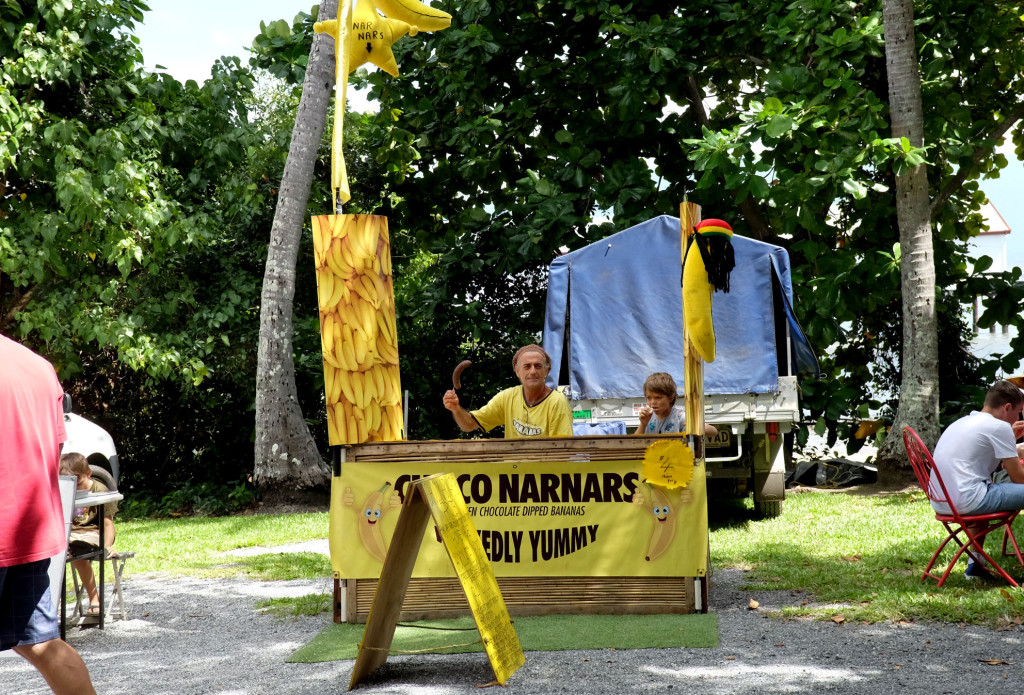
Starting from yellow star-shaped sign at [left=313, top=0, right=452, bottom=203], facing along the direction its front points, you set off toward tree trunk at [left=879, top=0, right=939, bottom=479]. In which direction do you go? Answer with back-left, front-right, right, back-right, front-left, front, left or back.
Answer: back-left

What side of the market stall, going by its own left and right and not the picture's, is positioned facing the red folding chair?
left

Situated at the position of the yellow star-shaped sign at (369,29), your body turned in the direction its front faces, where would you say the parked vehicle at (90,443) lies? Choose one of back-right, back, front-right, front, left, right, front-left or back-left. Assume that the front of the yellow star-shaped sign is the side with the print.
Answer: back-right

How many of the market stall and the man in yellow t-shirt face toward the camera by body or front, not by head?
2

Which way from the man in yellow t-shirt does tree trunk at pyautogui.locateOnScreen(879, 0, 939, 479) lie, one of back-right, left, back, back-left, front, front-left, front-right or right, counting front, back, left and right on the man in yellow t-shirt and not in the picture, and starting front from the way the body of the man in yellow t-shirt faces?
back-left

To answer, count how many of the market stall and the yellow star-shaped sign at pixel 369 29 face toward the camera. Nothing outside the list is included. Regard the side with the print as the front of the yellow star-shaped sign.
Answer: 2
